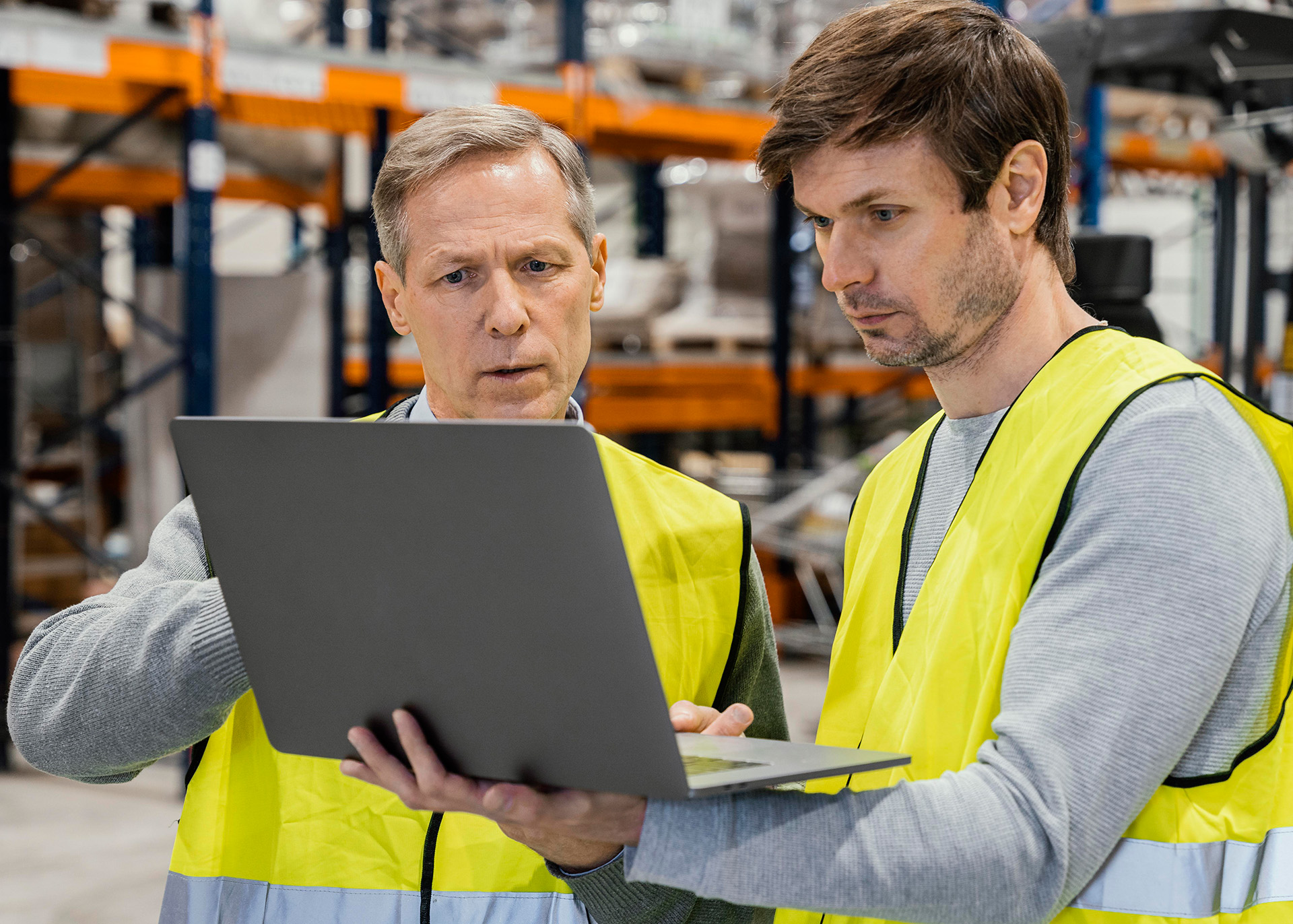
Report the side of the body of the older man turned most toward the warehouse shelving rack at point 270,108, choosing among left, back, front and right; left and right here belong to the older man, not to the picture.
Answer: back

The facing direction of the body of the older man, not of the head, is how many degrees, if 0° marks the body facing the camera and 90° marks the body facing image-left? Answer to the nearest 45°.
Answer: approximately 0°
